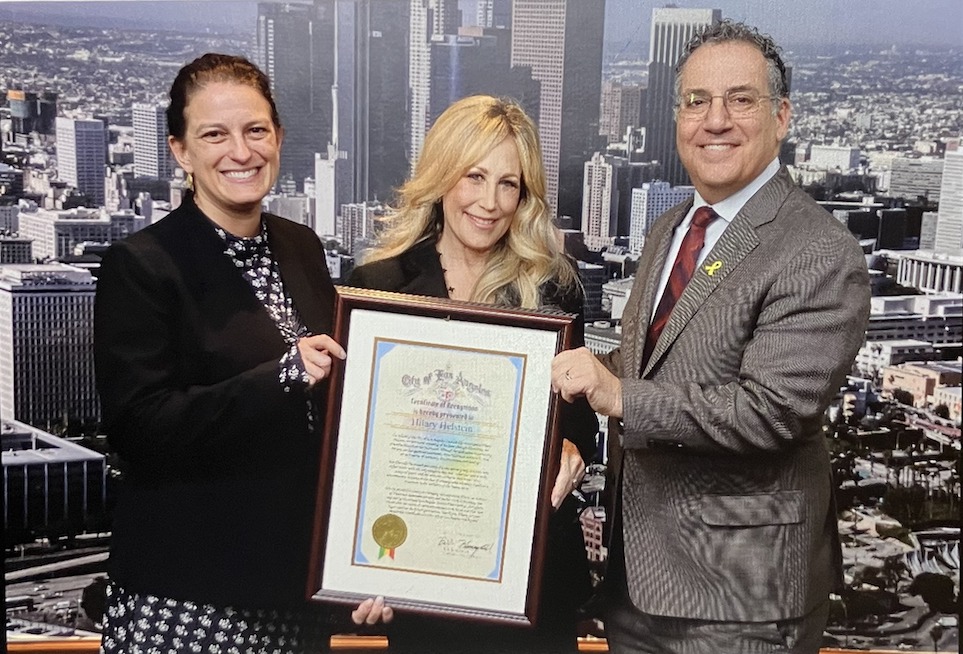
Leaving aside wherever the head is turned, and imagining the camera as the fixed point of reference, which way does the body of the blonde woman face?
toward the camera

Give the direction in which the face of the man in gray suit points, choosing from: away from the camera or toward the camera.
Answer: toward the camera

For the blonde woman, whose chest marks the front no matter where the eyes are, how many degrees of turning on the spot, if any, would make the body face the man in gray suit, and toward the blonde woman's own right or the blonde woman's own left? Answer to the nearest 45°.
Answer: approximately 45° to the blonde woman's own left

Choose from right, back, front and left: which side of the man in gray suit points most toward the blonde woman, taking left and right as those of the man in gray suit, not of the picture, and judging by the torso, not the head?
right

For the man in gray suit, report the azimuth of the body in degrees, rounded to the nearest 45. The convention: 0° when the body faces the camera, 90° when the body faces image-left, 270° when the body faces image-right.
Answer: approximately 45°

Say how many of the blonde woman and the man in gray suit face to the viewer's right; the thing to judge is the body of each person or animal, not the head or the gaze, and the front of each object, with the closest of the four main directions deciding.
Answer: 0

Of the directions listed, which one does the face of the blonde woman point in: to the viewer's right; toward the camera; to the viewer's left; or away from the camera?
toward the camera
